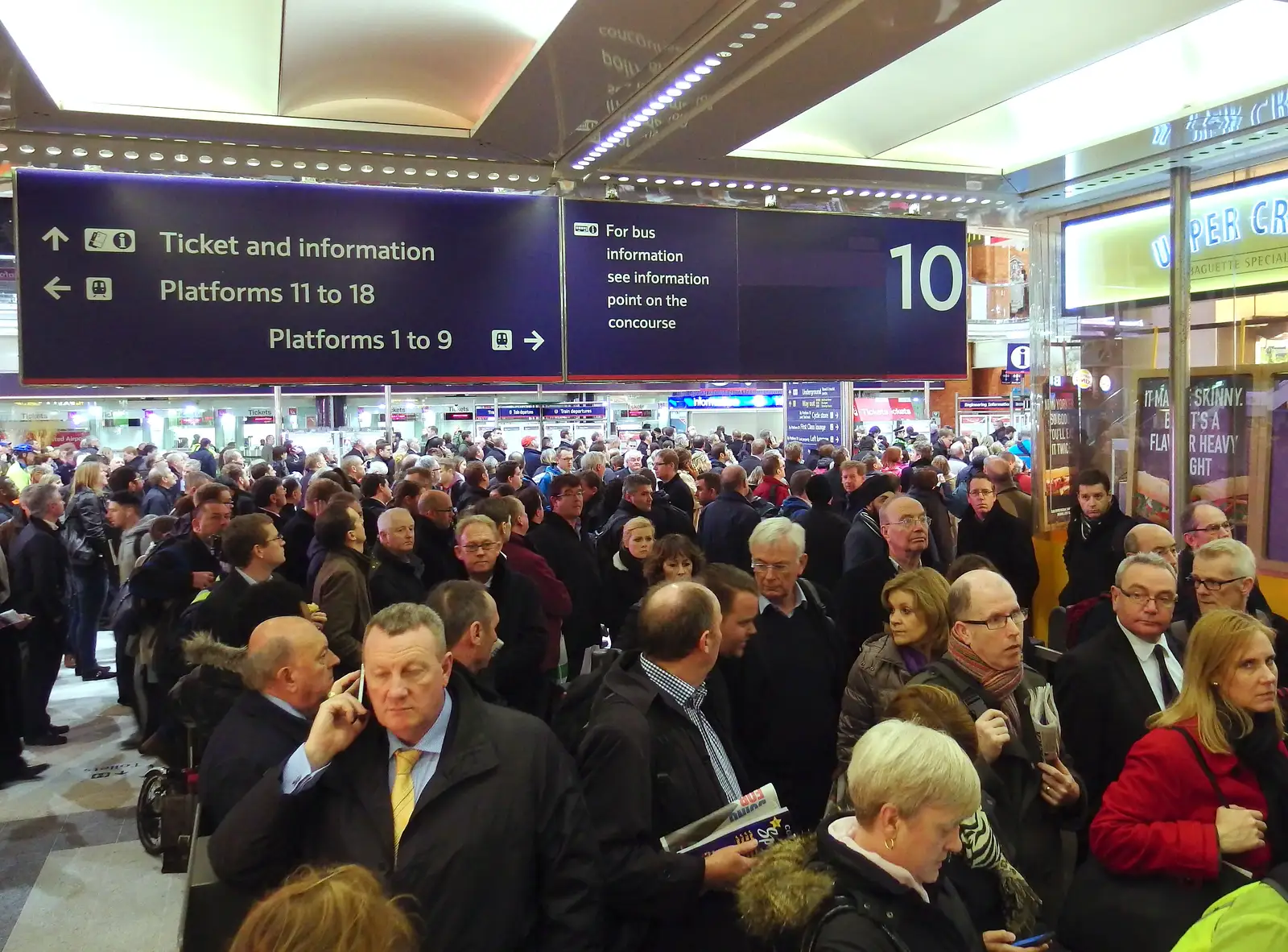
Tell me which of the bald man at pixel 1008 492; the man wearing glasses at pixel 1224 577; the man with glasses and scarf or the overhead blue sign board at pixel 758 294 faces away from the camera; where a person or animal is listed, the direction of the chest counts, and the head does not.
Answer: the bald man

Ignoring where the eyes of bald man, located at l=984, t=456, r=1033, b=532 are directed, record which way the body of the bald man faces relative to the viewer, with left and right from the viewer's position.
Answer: facing away from the viewer

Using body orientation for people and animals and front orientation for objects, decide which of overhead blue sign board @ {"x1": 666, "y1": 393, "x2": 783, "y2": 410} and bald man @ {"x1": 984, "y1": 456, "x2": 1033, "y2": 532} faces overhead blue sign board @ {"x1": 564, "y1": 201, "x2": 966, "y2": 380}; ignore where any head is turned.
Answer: overhead blue sign board @ {"x1": 666, "y1": 393, "x2": 783, "y2": 410}

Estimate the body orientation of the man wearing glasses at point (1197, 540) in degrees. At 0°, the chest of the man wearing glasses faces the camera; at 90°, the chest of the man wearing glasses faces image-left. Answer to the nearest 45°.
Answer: approximately 315°

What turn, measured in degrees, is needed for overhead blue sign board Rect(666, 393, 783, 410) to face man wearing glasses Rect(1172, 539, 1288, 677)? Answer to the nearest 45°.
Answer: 0° — it already faces them

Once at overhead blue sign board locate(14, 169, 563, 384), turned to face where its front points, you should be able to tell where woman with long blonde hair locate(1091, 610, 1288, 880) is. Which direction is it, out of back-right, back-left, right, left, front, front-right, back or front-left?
front-left

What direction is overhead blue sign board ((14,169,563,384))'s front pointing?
toward the camera

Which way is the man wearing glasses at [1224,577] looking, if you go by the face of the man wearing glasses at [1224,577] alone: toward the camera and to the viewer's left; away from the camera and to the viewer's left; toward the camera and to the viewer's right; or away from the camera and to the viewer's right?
toward the camera and to the viewer's left

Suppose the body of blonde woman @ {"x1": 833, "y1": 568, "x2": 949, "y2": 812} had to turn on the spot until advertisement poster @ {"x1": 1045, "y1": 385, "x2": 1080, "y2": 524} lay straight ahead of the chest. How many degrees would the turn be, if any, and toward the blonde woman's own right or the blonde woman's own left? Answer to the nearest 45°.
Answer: approximately 135° to the blonde woman's own left

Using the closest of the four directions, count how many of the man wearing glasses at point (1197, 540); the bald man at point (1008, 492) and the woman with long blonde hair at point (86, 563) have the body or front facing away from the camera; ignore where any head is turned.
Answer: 1
